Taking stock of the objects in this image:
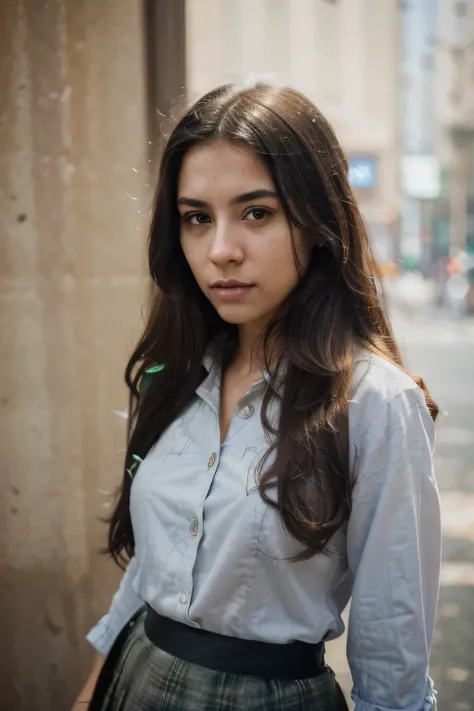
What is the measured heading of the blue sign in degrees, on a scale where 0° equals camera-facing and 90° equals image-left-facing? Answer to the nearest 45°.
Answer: approximately 0°

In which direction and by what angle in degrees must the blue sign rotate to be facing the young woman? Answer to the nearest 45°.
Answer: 0° — it already faces them

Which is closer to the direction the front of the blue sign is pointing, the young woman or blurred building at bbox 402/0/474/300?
the young woman

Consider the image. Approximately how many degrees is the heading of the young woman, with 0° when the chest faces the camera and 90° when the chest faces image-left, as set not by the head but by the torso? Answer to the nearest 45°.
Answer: approximately 45°
